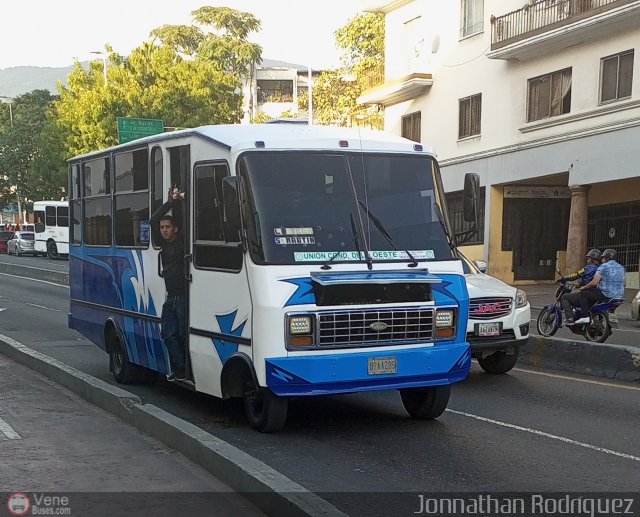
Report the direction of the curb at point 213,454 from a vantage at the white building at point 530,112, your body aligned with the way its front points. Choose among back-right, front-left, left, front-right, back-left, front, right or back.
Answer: front-left

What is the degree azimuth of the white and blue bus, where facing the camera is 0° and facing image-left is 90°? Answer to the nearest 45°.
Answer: approximately 315°

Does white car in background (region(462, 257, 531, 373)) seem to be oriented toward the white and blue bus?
no

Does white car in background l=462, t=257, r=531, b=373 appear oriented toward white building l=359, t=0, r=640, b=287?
no

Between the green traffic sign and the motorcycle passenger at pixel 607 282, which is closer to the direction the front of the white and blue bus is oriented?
the motorcycle passenger

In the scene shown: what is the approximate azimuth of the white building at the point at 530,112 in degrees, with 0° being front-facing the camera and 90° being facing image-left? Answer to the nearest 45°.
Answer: approximately 45°

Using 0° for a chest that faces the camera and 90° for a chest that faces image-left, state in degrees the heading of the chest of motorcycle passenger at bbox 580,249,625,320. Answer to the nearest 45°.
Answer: approximately 135°

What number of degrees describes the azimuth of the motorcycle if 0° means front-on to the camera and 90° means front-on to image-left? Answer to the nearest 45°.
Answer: approximately 135°

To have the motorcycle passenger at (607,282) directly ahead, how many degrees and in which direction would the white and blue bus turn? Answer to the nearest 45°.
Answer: approximately 90° to its left

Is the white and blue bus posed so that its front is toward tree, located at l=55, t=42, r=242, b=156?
no

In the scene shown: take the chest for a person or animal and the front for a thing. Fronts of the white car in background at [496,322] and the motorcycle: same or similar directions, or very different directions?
very different directions

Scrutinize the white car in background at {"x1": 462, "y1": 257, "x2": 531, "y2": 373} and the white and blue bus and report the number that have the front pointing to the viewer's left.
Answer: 0

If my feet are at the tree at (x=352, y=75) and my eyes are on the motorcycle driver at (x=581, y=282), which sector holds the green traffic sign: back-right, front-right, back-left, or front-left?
front-right

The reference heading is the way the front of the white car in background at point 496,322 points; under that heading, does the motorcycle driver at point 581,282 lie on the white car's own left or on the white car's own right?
on the white car's own left
